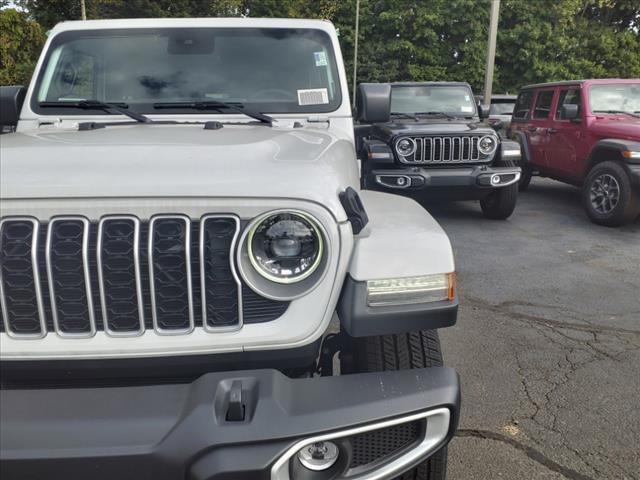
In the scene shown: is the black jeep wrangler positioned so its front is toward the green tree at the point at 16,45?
no

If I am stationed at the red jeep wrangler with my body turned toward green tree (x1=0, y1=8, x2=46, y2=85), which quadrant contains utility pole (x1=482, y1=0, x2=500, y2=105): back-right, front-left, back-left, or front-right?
front-right

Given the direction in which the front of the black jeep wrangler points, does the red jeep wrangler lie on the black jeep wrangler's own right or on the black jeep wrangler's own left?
on the black jeep wrangler's own left

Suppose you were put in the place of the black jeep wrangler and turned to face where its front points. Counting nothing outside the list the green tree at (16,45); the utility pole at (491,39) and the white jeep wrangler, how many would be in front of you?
1

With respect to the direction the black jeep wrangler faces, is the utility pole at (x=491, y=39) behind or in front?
behind

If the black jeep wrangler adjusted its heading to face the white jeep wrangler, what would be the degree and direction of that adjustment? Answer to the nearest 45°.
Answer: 0° — it already faces it

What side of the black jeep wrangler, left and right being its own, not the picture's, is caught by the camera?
front

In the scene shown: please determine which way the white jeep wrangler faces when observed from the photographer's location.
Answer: facing the viewer

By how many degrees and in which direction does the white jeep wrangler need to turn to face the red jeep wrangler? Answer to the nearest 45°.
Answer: approximately 135° to its left

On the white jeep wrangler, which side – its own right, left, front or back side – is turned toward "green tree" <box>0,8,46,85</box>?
back

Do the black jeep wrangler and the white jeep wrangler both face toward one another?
no

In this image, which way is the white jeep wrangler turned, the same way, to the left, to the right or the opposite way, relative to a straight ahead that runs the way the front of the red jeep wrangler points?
the same way

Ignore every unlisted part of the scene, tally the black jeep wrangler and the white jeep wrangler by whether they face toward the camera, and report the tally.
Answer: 2

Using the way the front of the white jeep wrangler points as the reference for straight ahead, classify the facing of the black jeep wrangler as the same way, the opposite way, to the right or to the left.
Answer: the same way

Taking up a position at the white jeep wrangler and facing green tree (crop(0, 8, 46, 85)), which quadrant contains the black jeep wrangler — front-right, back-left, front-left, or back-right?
front-right

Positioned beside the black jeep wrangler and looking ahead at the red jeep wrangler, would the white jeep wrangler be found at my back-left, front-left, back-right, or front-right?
back-right

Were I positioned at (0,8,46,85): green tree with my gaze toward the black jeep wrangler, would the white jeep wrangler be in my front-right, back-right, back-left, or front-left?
front-right

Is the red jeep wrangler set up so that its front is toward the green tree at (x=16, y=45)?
no
